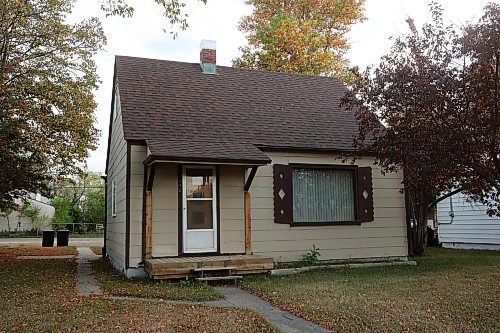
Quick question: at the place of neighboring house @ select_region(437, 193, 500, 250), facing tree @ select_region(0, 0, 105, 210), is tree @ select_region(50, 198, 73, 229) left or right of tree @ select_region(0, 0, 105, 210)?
right

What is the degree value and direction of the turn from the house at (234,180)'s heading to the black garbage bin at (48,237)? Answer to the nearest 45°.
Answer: approximately 135° to its right

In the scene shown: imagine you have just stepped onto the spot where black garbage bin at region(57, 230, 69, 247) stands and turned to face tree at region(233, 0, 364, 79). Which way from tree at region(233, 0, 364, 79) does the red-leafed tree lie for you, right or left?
right

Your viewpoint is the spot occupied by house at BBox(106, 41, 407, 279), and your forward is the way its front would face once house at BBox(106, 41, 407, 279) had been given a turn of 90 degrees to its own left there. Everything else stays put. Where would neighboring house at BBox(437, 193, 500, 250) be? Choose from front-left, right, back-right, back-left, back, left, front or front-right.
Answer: front-left

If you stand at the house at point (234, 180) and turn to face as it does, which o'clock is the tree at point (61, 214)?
The tree is roughly at 5 o'clock from the house.

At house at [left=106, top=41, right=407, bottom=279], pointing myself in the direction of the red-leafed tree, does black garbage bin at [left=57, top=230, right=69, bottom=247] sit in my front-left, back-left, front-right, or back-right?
back-left

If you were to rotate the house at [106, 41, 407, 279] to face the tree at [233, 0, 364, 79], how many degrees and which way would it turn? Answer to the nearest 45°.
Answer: approximately 180°

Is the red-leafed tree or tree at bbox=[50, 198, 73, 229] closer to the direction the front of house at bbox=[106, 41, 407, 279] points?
the red-leafed tree

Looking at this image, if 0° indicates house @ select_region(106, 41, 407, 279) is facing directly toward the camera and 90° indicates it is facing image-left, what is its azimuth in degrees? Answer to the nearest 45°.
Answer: approximately 0°

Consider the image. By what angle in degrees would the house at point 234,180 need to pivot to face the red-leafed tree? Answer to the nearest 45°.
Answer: approximately 45° to its left

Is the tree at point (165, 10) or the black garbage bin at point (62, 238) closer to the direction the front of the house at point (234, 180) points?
the tree
